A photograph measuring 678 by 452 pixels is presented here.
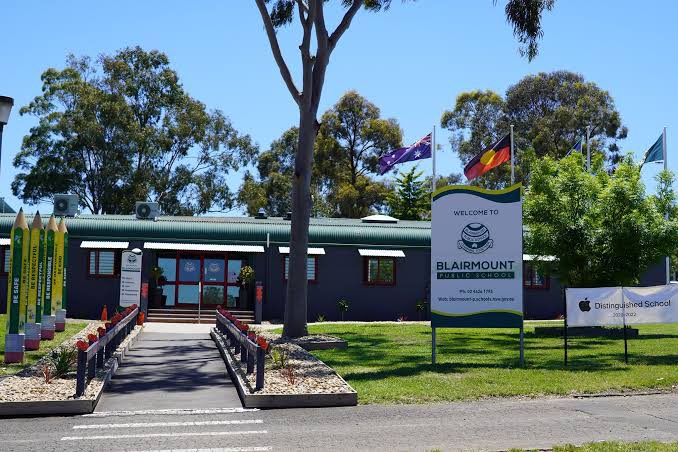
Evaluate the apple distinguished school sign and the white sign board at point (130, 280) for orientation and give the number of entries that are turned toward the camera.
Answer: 2

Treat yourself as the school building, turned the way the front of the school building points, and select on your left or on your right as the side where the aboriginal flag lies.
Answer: on your left

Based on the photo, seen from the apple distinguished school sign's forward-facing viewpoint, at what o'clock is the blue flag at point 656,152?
The blue flag is roughly at 6 o'clock from the apple distinguished school sign.

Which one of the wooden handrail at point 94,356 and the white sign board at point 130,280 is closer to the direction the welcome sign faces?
the wooden handrail

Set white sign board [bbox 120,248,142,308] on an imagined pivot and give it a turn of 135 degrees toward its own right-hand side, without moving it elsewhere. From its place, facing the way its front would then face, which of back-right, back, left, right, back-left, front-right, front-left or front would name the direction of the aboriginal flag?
back-right

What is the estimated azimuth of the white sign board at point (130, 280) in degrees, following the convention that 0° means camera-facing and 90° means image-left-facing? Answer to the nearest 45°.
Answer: approximately 0°
